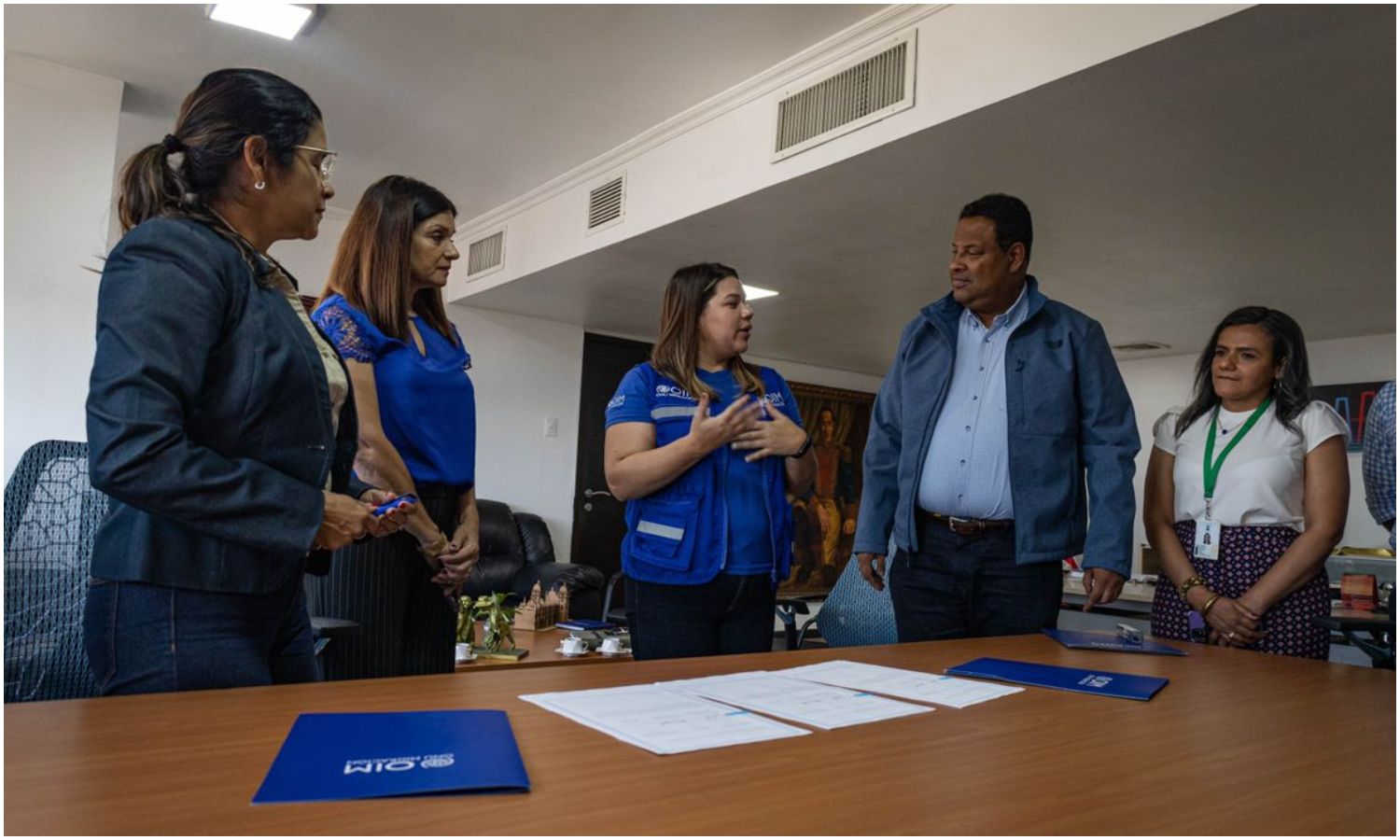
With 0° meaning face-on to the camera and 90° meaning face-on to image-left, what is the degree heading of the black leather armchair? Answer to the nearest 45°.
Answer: approximately 315°

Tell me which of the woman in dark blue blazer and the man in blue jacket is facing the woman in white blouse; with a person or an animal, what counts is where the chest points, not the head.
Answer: the woman in dark blue blazer

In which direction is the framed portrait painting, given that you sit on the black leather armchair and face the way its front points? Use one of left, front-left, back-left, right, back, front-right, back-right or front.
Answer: left

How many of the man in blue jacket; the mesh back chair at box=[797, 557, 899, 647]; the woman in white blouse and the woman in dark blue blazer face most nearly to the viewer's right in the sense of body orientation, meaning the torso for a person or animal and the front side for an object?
1

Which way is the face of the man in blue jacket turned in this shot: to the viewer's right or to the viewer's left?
to the viewer's left

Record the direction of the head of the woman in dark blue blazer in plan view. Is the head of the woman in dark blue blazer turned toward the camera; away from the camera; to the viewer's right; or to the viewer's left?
to the viewer's right

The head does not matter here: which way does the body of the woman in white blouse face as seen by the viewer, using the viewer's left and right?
facing the viewer and to the left of the viewer

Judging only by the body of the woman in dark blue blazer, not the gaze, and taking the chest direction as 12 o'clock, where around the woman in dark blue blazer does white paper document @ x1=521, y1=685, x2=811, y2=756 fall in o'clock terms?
The white paper document is roughly at 1 o'clock from the woman in dark blue blazer.

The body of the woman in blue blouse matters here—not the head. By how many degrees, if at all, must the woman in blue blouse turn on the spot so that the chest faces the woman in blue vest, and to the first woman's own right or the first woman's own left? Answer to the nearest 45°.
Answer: approximately 45° to the first woman's own left
